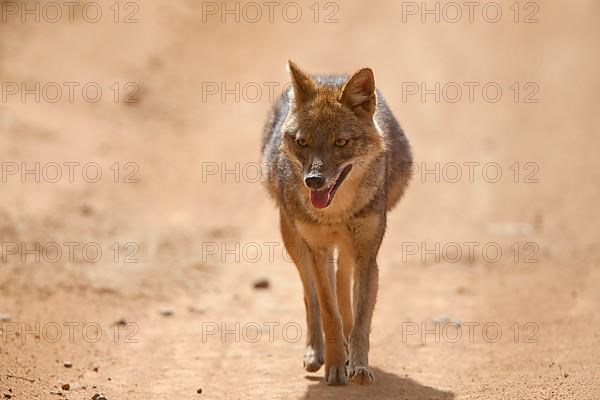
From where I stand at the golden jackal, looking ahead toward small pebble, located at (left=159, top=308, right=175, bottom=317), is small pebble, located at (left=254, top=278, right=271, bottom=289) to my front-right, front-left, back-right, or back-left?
front-right

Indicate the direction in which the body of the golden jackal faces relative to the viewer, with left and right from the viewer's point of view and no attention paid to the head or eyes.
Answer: facing the viewer

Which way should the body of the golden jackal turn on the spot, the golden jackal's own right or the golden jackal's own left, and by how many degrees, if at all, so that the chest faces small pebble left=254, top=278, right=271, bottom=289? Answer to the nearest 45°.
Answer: approximately 180°

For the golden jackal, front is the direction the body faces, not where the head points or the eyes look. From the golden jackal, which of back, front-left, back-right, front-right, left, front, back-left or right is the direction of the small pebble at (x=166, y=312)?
back-right
